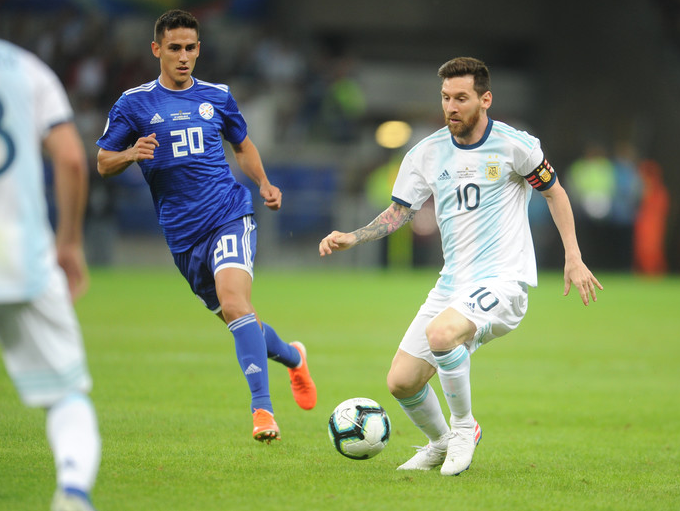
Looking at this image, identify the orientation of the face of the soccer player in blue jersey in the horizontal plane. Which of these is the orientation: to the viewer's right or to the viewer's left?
to the viewer's right

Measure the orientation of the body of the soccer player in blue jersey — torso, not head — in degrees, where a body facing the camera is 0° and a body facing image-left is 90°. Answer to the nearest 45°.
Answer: approximately 0°

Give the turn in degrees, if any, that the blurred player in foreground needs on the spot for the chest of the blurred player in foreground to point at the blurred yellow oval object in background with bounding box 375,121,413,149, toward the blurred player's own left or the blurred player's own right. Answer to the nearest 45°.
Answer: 0° — they already face it

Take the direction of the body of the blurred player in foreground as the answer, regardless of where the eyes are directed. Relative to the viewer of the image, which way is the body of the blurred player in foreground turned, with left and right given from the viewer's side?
facing away from the viewer

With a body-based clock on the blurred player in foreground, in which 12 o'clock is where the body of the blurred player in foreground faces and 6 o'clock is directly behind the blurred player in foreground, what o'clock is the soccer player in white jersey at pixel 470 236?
The soccer player in white jersey is roughly at 2 o'clock from the blurred player in foreground.

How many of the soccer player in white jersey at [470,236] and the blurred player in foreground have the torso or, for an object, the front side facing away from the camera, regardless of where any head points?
1

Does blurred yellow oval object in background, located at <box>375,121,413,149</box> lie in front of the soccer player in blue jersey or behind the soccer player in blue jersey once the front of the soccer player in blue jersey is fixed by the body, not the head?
behind

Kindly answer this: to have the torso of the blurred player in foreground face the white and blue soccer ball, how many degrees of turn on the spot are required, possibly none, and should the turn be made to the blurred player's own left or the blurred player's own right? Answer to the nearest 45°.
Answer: approximately 45° to the blurred player's own right

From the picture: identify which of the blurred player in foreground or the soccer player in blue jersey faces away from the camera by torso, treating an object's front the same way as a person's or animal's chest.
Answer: the blurred player in foreground

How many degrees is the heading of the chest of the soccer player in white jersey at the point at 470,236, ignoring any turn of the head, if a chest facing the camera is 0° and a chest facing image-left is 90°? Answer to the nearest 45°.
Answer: approximately 45°

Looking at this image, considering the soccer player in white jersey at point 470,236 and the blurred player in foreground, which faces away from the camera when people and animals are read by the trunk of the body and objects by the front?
the blurred player in foreground
